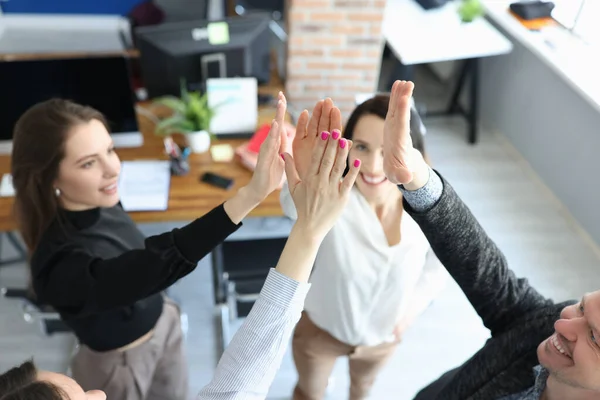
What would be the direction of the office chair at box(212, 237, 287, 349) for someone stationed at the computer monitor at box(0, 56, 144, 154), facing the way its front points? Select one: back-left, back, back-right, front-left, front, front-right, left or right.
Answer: front-left

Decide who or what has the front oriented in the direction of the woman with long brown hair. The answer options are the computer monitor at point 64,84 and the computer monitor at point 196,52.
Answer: the computer monitor at point 64,84

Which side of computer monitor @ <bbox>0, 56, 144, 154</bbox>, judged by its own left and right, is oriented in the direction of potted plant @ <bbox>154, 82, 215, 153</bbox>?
left

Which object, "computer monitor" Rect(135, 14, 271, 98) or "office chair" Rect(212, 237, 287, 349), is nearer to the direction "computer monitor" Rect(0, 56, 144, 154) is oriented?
the office chair

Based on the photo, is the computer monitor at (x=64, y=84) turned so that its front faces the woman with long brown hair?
yes

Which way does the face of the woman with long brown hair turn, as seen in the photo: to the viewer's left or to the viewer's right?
to the viewer's right

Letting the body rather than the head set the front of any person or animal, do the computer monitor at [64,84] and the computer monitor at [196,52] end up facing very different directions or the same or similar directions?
very different directions

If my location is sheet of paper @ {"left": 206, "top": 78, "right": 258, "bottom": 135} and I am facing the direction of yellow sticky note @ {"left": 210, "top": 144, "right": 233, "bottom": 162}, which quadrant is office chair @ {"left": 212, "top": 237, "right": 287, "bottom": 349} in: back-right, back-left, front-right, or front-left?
front-left

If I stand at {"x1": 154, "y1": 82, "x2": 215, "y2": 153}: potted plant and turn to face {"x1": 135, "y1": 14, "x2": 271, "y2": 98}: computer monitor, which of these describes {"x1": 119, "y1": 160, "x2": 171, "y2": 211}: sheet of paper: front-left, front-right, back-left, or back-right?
back-left

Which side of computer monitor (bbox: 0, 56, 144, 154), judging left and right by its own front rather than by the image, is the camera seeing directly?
front

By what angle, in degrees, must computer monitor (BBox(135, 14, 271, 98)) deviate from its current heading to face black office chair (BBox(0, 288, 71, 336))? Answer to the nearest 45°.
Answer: approximately 135° to its left

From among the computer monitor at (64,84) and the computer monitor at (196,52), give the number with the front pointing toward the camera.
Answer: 1

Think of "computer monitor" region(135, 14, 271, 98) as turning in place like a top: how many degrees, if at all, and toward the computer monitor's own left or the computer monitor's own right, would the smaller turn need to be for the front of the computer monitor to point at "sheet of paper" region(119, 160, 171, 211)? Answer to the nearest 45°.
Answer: approximately 180°

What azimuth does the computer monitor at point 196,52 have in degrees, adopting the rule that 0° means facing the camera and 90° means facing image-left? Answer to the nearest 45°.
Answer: approximately 180°
